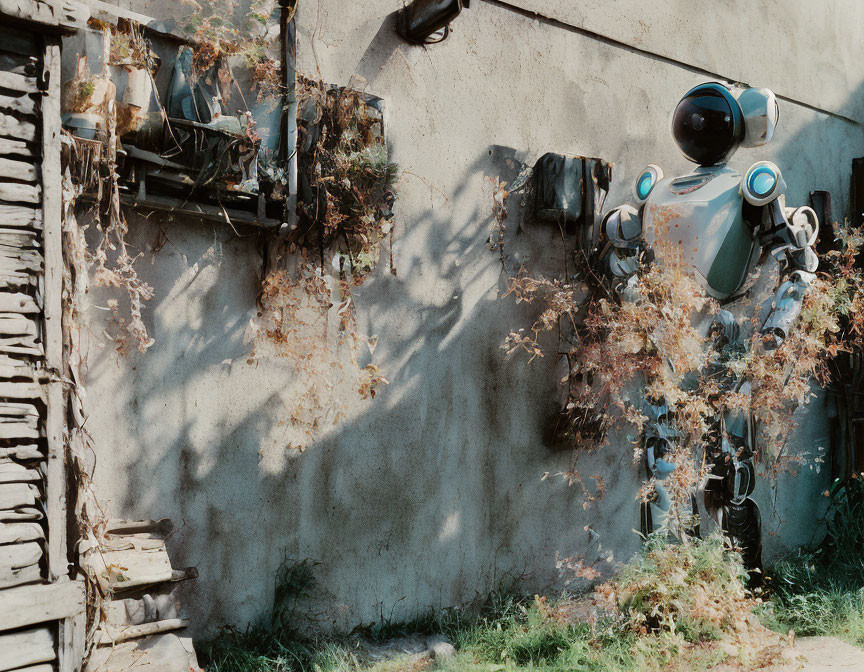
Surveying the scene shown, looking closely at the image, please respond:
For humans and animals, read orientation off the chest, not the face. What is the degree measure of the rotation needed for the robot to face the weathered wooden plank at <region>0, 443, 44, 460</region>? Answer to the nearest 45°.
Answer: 0° — it already faces it

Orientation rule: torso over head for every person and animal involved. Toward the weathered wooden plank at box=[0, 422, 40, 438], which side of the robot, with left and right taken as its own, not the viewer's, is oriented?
front

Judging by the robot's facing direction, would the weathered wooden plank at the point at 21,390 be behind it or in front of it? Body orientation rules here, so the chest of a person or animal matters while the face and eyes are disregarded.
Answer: in front

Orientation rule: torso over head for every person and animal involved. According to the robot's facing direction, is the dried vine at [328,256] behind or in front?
in front

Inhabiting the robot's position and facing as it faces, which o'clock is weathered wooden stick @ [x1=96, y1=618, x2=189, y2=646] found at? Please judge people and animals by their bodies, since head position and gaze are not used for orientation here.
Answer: The weathered wooden stick is roughly at 12 o'clock from the robot.

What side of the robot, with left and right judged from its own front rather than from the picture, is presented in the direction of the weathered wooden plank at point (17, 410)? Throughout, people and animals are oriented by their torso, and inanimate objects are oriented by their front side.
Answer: front

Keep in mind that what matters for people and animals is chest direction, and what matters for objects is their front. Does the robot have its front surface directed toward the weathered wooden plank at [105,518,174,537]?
yes

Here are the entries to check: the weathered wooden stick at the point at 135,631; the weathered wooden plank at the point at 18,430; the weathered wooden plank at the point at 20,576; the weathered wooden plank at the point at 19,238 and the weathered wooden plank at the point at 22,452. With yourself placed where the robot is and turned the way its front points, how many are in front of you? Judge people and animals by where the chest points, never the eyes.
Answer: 5

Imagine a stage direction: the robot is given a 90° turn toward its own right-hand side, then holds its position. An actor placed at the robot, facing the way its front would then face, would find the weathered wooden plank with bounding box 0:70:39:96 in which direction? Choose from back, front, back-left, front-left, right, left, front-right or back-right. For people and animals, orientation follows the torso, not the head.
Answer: left

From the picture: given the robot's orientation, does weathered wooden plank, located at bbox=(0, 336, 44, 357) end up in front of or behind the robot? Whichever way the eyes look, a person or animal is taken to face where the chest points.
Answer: in front

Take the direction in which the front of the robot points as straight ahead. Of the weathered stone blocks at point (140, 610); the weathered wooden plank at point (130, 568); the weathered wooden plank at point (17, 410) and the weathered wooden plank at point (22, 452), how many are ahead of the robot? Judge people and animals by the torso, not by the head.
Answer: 4
